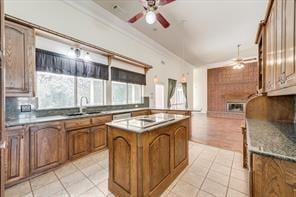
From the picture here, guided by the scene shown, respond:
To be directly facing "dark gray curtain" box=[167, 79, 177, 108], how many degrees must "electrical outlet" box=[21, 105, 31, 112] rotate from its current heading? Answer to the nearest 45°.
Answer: approximately 90° to its left

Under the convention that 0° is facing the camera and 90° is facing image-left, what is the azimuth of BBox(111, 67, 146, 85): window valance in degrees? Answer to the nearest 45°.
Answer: approximately 315°

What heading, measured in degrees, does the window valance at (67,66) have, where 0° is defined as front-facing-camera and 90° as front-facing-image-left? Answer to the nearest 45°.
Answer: approximately 315°

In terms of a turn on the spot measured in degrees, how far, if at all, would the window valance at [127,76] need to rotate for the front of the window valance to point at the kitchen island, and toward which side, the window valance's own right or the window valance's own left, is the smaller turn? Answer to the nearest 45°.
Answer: approximately 45° to the window valance's own right

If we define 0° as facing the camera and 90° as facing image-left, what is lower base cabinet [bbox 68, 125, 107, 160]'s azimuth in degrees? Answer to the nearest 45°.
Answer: approximately 315°

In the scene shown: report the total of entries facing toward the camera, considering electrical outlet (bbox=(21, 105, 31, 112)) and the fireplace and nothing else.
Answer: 2

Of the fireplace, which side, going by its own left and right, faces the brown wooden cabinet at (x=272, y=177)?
front

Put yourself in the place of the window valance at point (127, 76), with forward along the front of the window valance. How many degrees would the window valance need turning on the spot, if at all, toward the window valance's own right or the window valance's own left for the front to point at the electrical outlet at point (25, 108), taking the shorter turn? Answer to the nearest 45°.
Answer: approximately 90° to the window valance's own right

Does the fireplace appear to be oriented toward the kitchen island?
yes

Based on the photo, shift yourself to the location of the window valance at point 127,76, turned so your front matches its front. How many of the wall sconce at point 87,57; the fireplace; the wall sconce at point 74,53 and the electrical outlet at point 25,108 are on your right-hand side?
3
